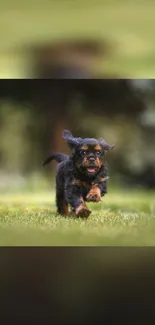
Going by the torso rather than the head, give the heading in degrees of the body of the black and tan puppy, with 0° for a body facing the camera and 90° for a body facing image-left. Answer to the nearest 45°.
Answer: approximately 315°
